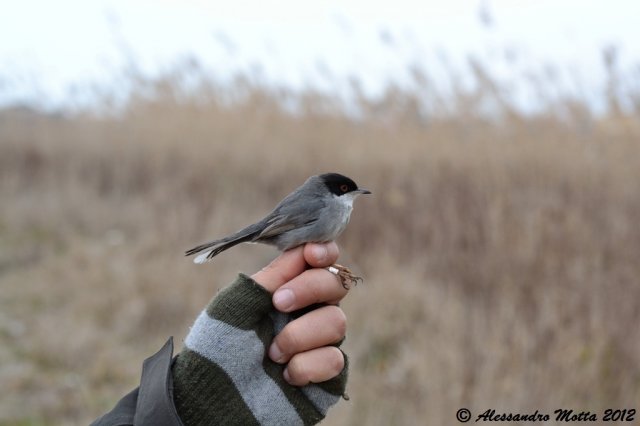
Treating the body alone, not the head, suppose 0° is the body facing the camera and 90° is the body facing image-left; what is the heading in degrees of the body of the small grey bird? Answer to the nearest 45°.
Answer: approximately 270°
